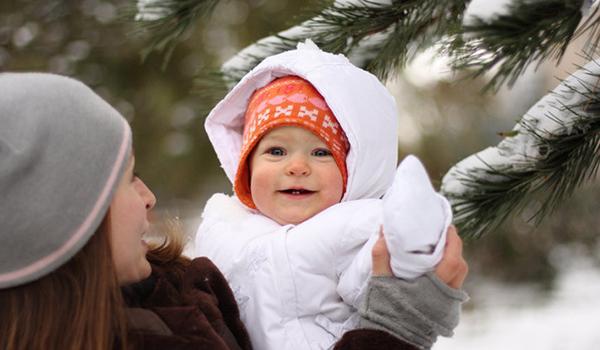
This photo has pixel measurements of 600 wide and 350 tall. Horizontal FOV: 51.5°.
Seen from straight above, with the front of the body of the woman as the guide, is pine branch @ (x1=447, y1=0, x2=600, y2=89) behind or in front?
in front

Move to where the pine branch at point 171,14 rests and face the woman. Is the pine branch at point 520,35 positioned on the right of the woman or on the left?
left

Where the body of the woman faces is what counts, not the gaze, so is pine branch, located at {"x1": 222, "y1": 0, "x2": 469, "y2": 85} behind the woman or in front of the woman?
in front

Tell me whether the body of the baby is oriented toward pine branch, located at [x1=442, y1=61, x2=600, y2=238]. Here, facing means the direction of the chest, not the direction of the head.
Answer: no

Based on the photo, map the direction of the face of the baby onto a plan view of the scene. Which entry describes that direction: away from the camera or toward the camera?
toward the camera

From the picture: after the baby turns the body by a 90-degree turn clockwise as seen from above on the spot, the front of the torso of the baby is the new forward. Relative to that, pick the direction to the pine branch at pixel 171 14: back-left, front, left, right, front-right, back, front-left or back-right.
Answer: front-right

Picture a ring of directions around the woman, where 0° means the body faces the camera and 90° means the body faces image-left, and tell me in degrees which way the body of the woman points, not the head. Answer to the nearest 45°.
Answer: approximately 225°

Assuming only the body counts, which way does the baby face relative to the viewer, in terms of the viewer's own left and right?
facing the viewer

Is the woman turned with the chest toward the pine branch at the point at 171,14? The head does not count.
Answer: no
